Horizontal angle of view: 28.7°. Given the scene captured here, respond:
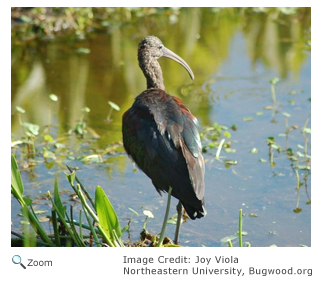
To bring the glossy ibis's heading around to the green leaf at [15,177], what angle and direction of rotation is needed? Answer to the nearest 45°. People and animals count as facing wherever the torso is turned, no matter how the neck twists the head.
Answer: approximately 90° to its left

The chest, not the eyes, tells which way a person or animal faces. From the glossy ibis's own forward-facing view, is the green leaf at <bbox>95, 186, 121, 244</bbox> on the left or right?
on its left

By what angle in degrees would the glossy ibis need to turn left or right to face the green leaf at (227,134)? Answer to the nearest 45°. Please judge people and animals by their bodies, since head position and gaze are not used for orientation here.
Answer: approximately 45° to its right

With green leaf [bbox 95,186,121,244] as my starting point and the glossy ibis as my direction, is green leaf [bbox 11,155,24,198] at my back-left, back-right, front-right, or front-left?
back-left

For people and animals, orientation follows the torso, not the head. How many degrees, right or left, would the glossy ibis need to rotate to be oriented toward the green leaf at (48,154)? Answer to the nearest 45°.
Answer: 0° — it already faces it

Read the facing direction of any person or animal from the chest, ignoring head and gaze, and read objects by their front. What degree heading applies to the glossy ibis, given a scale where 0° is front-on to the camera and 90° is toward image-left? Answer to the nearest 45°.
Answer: approximately 135°
